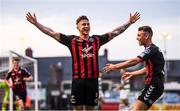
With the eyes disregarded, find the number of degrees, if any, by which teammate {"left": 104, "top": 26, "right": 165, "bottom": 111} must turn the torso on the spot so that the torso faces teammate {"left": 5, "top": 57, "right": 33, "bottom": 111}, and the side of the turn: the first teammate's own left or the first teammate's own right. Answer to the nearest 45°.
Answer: approximately 45° to the first teammate's own right

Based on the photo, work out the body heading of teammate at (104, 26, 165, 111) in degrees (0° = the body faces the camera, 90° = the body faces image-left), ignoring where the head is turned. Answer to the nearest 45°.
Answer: approximately 90°

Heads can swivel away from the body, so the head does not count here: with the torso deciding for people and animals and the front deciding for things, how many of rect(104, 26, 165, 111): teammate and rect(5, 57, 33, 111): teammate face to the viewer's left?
1

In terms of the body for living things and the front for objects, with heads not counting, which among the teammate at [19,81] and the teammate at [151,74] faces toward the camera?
the teammate at [19,81]

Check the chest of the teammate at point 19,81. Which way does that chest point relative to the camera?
toward the camera

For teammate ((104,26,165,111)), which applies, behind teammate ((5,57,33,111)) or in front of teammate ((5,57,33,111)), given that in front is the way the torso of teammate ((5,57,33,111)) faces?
in front
